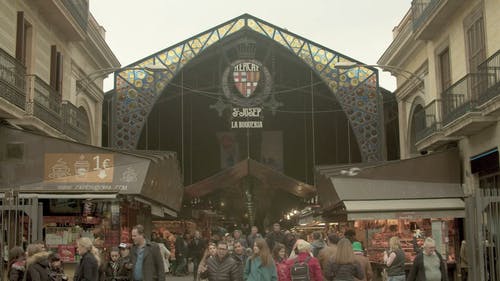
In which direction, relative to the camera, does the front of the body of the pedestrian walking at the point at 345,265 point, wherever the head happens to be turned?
away from the camera

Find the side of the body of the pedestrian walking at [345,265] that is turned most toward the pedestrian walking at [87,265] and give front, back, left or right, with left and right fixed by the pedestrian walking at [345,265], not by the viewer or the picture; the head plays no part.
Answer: left

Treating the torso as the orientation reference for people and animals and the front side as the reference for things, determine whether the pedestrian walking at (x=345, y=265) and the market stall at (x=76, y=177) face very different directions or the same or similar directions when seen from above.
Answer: very different directions

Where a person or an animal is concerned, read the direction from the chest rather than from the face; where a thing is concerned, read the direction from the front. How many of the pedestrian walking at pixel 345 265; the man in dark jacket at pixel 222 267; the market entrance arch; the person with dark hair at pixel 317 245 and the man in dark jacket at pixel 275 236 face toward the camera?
3

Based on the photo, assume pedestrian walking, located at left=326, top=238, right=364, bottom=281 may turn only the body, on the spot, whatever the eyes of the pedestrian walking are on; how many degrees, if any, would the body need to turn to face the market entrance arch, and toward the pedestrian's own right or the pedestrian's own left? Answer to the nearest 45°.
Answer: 0° — they already face it

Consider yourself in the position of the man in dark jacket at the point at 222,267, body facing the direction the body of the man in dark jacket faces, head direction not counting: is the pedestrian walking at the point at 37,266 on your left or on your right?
on your right
